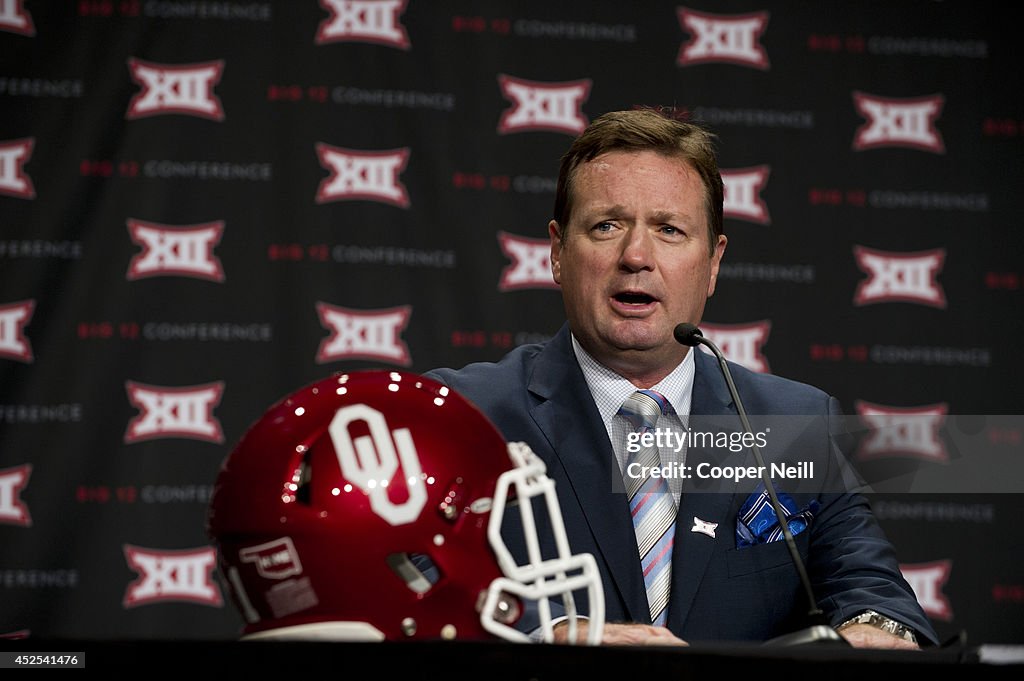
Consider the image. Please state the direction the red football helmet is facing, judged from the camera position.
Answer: facing to the right of the viewer
